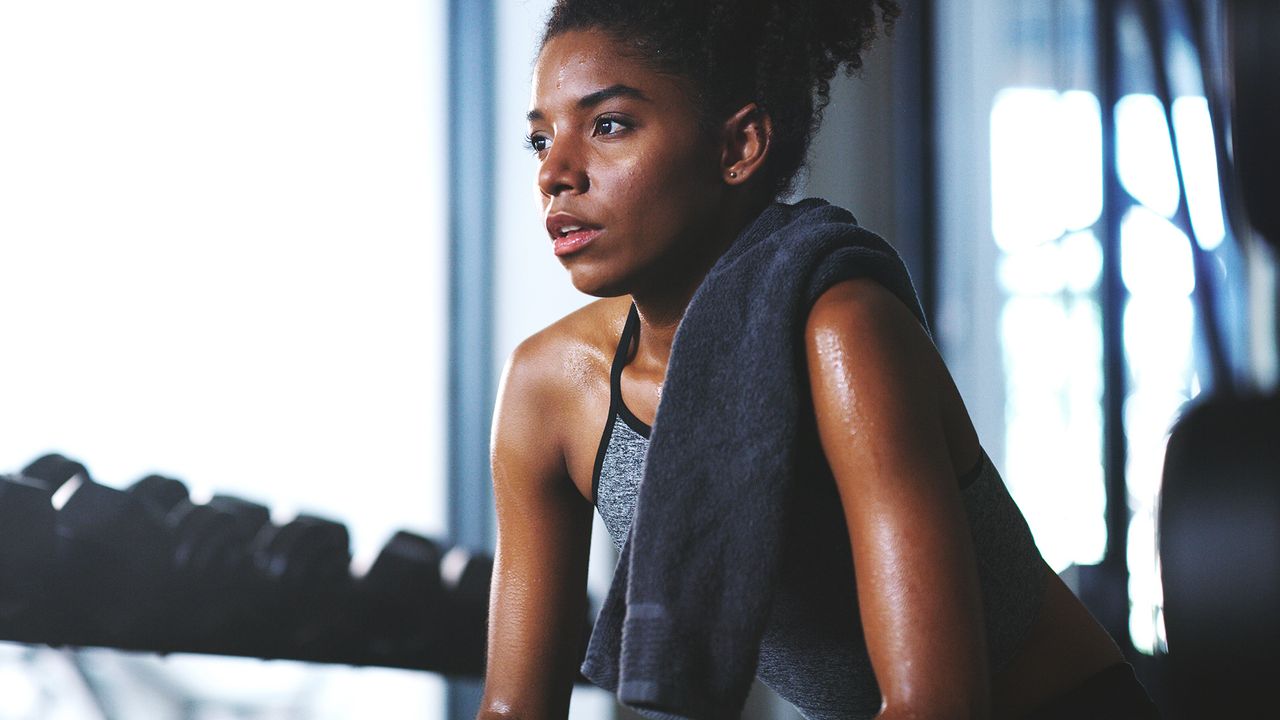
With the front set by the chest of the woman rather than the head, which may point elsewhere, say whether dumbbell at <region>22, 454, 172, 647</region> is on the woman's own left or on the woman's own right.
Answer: on the woman's own right

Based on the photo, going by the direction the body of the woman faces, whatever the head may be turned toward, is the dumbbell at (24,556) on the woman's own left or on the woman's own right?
on the woman's own right

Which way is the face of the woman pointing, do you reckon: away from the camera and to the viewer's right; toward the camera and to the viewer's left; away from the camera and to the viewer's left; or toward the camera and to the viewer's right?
toward the camera and to the viewer's left

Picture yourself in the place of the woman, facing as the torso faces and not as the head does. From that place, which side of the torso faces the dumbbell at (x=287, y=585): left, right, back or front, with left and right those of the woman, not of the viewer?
right

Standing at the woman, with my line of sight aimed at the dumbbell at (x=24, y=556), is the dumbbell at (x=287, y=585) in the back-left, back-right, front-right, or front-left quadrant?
front-right

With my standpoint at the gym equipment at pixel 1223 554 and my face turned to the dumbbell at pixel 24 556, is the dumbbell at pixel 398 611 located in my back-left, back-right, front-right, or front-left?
front-right

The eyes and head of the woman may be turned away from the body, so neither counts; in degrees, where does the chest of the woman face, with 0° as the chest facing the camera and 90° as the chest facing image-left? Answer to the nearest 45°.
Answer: approximately 45°
